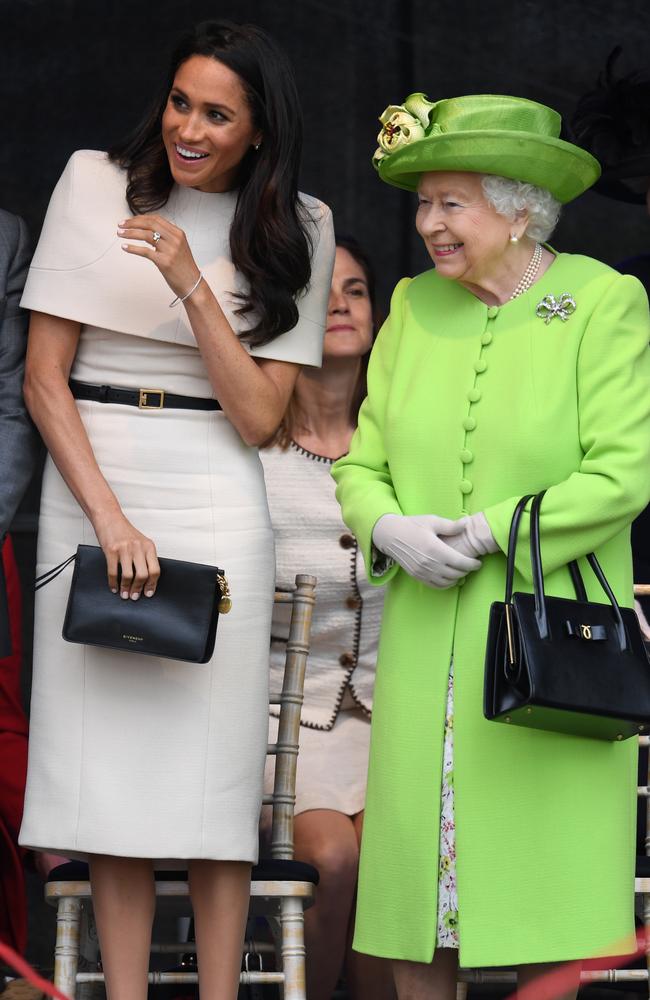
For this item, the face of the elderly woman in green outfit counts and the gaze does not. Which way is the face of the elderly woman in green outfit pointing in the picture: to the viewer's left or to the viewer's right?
to the viewer's left

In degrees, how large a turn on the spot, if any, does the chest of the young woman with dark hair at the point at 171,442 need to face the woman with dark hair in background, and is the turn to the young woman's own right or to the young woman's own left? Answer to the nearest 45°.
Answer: approximately 135° to the young woman's own left

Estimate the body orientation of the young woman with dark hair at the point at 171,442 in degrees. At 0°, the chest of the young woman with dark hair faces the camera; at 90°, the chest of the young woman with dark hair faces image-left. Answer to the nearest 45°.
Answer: approximately 0°

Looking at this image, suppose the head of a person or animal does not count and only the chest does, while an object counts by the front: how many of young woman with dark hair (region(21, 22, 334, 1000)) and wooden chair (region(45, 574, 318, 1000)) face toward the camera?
2

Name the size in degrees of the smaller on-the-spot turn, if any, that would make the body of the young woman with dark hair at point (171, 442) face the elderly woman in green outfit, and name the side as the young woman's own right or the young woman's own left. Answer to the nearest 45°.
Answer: approximately 90° to the young woman's own left
